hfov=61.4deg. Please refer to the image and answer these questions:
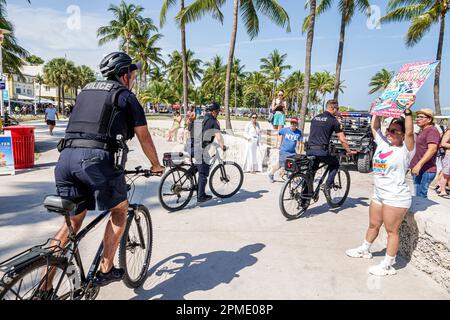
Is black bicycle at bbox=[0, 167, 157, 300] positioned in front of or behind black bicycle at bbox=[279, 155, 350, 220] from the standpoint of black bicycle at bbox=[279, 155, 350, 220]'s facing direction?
behind

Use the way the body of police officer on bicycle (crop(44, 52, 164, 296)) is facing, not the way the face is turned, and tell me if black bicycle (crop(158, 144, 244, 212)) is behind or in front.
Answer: in front

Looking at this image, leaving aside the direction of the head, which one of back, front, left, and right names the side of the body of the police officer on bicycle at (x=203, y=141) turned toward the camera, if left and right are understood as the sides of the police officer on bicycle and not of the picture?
right

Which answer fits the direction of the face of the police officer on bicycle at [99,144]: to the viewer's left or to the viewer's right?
to the viewer's right

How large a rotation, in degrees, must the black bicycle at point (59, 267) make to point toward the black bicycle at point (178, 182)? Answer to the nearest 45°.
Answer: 0° — it already faces it

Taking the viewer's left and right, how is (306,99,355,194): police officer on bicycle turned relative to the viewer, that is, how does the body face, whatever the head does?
facing away from the viewer and to the right of the viewer

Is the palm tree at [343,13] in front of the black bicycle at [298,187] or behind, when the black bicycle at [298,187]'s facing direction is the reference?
in front

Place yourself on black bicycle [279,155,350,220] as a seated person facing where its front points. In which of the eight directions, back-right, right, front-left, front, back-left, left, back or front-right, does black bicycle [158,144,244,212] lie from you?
back-left

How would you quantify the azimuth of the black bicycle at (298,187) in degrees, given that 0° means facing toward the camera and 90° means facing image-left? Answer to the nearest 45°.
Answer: approximately 225°

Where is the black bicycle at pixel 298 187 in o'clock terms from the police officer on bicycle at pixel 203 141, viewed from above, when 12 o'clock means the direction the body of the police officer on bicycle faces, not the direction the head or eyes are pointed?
The black bicycle is roughly at 1 o'clock from the police officer on bicycle.

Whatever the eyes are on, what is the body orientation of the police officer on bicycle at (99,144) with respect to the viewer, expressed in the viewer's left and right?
facing away from the viewer and to the right of the viewer

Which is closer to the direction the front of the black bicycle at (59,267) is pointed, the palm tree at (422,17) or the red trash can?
the palm tree
